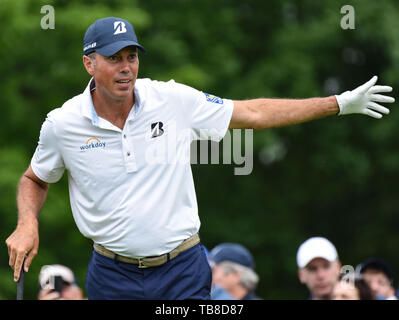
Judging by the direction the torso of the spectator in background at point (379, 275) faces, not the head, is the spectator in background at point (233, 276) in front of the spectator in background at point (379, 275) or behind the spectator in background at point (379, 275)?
in front

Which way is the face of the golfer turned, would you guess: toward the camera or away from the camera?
toward the camera

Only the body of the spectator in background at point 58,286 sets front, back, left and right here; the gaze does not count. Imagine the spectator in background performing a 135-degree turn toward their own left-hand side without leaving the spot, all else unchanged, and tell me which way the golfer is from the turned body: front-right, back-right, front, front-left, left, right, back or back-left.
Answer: right

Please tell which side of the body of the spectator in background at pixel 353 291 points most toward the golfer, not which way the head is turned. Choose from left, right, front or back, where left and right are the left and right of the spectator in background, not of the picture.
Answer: front

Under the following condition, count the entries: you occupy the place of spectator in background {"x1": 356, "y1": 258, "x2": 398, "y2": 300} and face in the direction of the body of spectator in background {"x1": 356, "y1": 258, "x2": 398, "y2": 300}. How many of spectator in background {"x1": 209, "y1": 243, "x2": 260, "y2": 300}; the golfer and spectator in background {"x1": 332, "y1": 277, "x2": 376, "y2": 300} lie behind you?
0

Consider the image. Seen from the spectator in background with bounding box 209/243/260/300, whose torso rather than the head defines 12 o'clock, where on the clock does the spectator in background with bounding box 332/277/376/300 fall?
the spectator in background with bounding box 332/277/376/300 is roughly at 6 o'clock from the spectator in background with bounding box 209/243/260/300.

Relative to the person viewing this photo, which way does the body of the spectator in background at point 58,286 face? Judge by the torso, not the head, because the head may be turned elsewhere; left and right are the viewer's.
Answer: facing the viewer and to the left of the viewer

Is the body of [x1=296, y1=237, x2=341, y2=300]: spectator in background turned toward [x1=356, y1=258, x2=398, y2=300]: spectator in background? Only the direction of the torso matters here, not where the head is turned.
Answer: no

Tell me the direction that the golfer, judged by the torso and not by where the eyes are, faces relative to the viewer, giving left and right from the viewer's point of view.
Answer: facing the viewer

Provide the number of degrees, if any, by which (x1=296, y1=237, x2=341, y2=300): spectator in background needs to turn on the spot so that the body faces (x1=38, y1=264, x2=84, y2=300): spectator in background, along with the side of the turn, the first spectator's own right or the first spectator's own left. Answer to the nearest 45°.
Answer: approximately 90° to the first spectator's own right

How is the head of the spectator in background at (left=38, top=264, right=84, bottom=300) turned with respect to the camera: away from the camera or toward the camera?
toward the camera

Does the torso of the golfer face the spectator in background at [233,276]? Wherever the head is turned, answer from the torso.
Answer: no

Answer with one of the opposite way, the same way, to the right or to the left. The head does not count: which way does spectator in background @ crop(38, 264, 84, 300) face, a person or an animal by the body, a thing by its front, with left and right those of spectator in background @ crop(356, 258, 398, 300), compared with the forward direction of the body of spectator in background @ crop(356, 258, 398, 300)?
the same way

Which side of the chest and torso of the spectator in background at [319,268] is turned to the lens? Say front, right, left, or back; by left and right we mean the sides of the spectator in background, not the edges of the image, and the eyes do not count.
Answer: front
